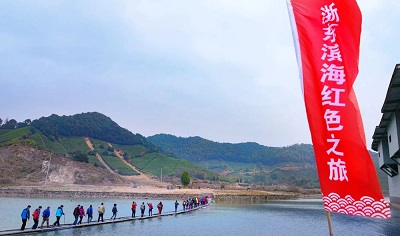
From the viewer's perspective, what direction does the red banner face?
toward the camera

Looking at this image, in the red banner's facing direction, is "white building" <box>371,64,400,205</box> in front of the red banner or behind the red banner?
behind
